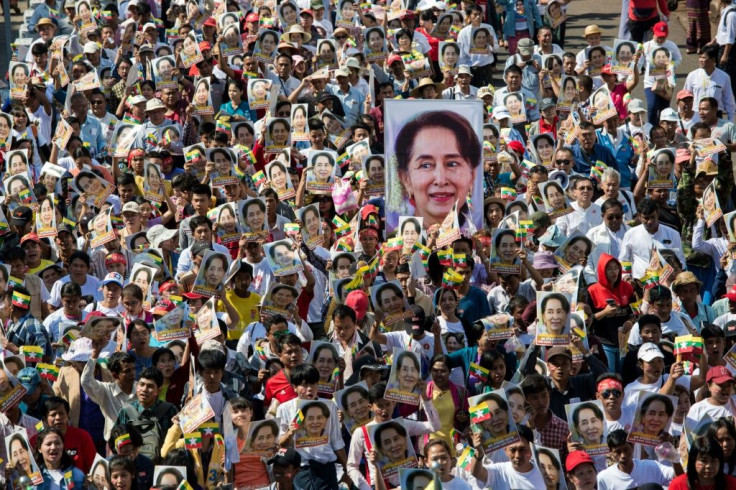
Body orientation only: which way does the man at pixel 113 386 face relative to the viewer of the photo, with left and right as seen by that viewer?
facing the viewer and to the right of the viewer

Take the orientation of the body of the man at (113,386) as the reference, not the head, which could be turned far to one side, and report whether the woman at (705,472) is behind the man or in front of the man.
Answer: in front

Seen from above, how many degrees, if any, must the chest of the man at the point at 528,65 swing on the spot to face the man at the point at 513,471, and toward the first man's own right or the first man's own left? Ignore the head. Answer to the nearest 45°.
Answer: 0° — they already face them

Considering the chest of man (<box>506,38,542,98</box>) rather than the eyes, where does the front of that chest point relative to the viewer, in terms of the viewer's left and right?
facing the viewer

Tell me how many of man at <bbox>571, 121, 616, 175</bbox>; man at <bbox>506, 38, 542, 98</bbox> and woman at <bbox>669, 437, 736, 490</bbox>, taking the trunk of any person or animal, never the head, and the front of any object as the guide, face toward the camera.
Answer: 3

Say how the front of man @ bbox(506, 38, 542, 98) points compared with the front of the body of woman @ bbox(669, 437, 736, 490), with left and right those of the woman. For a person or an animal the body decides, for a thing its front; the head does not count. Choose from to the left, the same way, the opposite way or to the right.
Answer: the same way

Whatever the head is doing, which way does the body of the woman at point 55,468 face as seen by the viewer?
toward the camera

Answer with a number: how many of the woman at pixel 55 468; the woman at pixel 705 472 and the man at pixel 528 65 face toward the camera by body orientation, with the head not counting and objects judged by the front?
3

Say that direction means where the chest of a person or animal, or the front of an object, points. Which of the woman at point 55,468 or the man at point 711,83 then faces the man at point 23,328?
the man at point 711,83
